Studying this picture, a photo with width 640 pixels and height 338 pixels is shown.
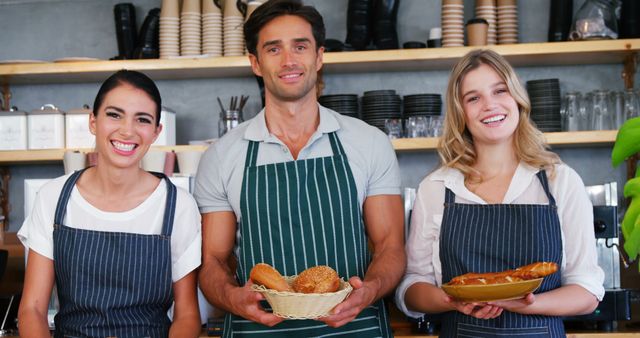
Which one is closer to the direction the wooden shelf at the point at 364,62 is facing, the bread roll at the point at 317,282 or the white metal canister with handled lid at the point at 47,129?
the bread roll

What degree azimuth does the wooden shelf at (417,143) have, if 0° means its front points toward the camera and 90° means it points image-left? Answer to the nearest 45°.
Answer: approximately 0°

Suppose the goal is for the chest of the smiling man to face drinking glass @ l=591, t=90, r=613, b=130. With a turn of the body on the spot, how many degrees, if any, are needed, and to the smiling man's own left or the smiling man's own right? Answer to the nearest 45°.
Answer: approximately 135° to the smiling man's own left

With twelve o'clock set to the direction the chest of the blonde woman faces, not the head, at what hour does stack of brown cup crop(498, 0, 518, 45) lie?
The stack of brown cup is roughly at 6 o'clock from the blonde woman.

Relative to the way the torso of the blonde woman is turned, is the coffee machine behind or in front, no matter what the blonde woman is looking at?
behind
